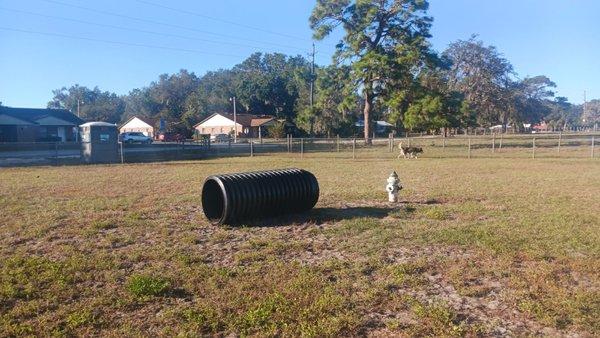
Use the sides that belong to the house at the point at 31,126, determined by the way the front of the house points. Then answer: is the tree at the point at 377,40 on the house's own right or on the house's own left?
on the house's own left

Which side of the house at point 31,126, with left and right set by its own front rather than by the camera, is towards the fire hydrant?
front

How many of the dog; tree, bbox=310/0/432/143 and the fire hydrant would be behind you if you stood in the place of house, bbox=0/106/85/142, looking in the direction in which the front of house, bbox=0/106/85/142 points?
0

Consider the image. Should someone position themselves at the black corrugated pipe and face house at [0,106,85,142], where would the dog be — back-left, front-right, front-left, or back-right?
front-right

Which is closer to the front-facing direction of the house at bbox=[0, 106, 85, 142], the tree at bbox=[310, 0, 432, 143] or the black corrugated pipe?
the black corrugated pipe

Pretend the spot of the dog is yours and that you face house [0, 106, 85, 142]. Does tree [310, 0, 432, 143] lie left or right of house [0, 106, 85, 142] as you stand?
right

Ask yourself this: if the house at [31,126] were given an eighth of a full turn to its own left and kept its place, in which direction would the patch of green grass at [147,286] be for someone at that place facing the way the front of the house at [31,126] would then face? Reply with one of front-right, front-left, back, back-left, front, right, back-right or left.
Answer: front-right

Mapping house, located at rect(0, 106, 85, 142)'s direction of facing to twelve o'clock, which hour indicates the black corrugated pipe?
The black corrugated pipe is roughly at 12 o'clock from the house.

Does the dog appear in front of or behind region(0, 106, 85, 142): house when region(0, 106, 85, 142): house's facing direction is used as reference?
in front

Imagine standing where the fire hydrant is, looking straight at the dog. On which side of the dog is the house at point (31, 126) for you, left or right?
left

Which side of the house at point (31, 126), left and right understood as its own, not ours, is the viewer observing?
front
